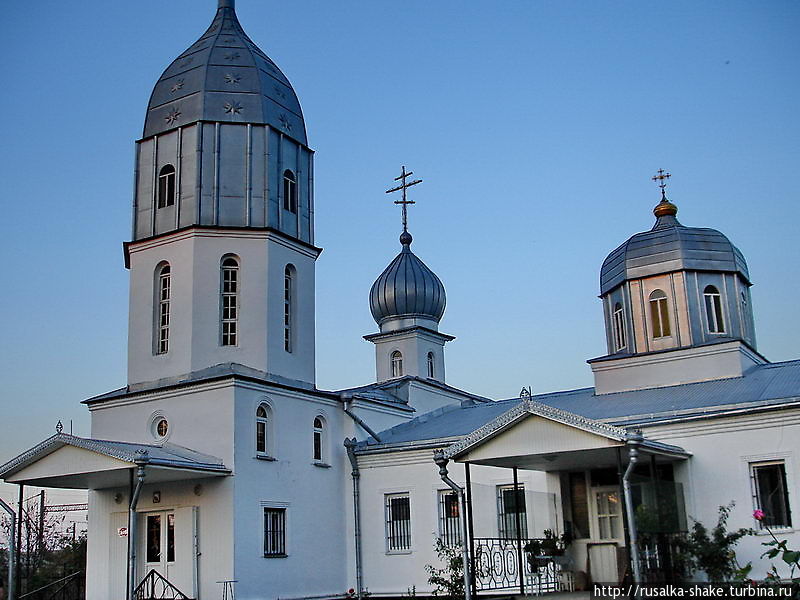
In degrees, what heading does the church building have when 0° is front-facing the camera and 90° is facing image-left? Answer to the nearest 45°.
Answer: approximately 45°
